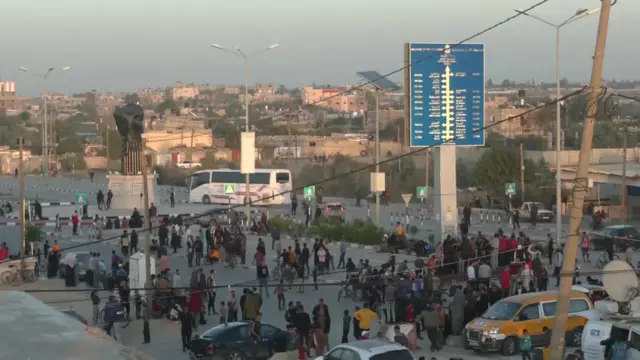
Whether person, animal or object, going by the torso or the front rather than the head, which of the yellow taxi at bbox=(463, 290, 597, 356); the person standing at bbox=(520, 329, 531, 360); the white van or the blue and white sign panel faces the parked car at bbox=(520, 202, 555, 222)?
the person standing

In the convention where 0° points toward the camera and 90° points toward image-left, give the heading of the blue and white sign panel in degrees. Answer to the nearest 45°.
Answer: approximately 0°

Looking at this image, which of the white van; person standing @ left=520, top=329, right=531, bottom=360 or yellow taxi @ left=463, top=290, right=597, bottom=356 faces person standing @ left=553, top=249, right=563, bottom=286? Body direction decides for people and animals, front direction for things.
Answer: person standing @ left=520, top=329, right=531, bottom=360

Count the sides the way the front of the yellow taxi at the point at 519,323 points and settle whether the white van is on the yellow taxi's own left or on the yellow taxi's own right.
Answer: on the yellow taxi's own left

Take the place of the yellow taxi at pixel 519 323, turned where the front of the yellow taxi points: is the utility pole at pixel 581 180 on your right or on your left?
on your left

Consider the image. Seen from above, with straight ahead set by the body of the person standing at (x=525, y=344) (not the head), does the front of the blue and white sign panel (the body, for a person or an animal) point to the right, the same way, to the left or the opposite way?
the opposite way

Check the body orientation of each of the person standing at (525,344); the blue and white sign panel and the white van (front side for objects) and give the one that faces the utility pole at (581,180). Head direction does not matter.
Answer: the blue and white sign panel
